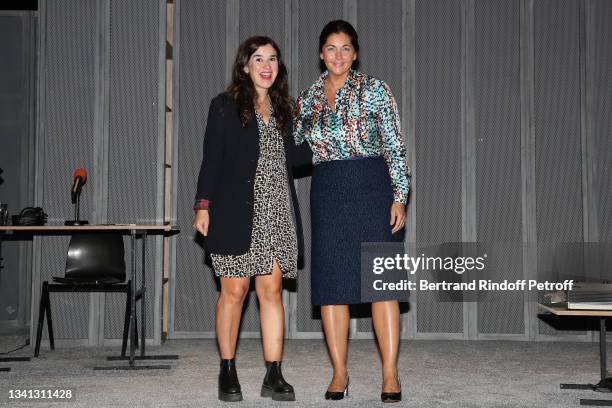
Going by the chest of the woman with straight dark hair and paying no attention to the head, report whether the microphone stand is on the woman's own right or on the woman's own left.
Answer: on the woman's own right

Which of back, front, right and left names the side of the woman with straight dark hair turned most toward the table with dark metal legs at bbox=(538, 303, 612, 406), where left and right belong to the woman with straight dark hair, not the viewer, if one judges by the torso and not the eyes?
left

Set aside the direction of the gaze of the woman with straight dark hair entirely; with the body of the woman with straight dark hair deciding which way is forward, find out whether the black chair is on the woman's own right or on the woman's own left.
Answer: on the woman's own right

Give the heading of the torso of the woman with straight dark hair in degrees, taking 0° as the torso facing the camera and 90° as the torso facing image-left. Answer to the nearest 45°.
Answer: approximately 0°

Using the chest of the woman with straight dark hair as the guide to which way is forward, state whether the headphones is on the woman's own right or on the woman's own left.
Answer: on the woman's own right
